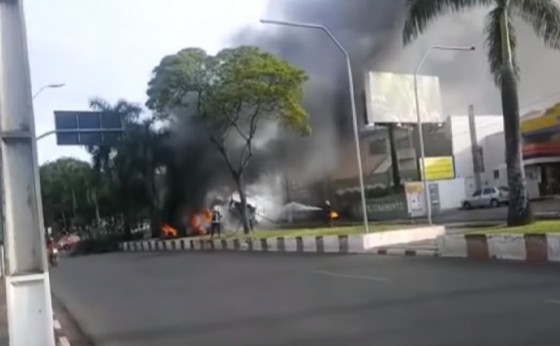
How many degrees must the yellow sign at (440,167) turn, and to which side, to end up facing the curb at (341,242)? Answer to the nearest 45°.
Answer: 0° — it already faces it

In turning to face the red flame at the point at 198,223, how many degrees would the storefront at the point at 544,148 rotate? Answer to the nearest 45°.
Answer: approximately 45° to its right

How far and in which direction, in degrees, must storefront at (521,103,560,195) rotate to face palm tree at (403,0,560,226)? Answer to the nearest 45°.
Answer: approximately 45° to its left

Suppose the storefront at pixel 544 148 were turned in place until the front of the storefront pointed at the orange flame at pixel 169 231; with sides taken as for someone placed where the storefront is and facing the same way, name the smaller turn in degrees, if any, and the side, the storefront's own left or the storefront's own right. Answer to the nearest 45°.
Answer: approximately 45° to the storefront's own right

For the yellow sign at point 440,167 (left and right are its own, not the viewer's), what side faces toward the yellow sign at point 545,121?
left

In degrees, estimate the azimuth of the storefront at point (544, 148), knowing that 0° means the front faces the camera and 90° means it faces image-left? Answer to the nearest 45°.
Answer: approximately 45°
